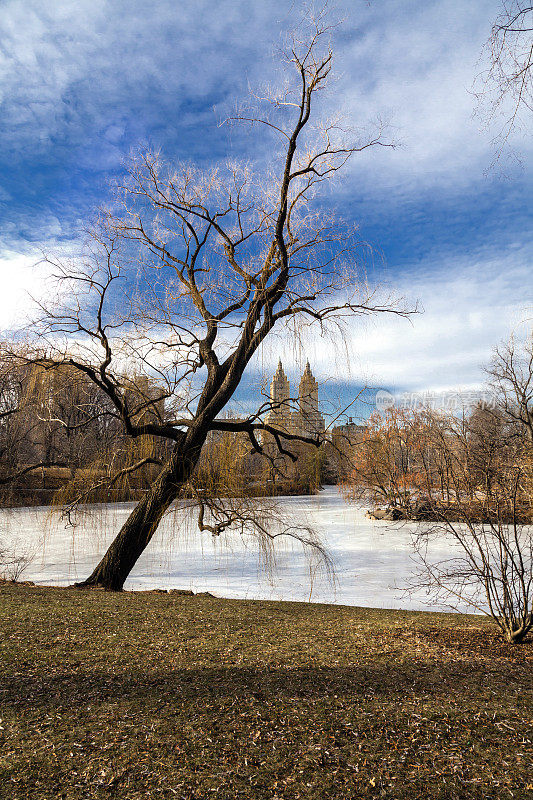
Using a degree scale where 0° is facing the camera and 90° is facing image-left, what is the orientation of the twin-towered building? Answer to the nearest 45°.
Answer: approximately 0°

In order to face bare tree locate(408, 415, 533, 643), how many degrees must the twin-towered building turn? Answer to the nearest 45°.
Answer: approximately 45° to its left
